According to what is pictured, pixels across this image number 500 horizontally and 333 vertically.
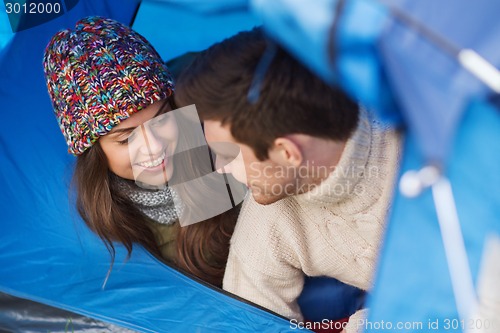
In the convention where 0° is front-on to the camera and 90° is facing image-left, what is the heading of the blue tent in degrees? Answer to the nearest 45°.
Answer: approximately 0°

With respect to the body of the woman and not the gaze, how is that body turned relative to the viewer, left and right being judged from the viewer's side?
facing the viewer and to the right of the viewer

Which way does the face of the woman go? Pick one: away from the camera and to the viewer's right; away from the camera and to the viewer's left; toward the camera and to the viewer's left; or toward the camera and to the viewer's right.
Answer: toward the camera and to the viewer's right

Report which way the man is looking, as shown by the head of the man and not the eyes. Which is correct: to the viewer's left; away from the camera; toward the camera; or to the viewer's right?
to the viewer's left
